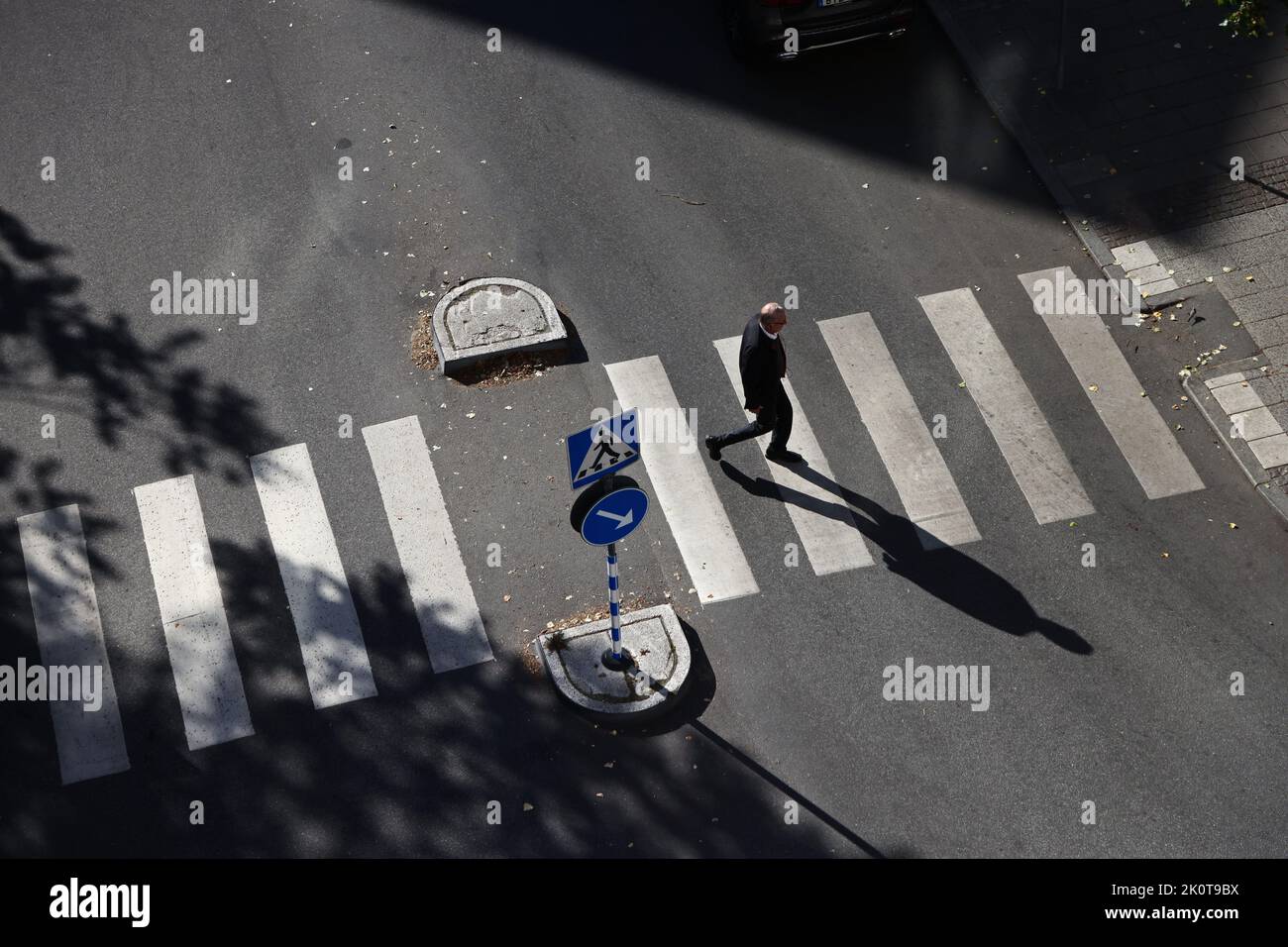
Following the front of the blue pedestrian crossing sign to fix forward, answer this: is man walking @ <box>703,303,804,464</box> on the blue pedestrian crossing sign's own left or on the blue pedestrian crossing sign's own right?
on the blue pedestrian crossing sign's own left

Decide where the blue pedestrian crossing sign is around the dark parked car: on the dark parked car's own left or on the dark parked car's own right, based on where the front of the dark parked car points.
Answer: on the dark parked car's own left

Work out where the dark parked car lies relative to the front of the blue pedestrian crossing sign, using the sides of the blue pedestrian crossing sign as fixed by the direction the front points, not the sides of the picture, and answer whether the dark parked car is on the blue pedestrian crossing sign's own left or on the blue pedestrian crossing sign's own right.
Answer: on the blue pedestrian crossing sign's own left

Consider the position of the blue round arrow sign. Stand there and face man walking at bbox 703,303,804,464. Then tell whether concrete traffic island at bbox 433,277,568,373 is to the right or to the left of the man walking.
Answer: left

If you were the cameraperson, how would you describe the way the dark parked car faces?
facing away from the viewer and to the left of the viewer
